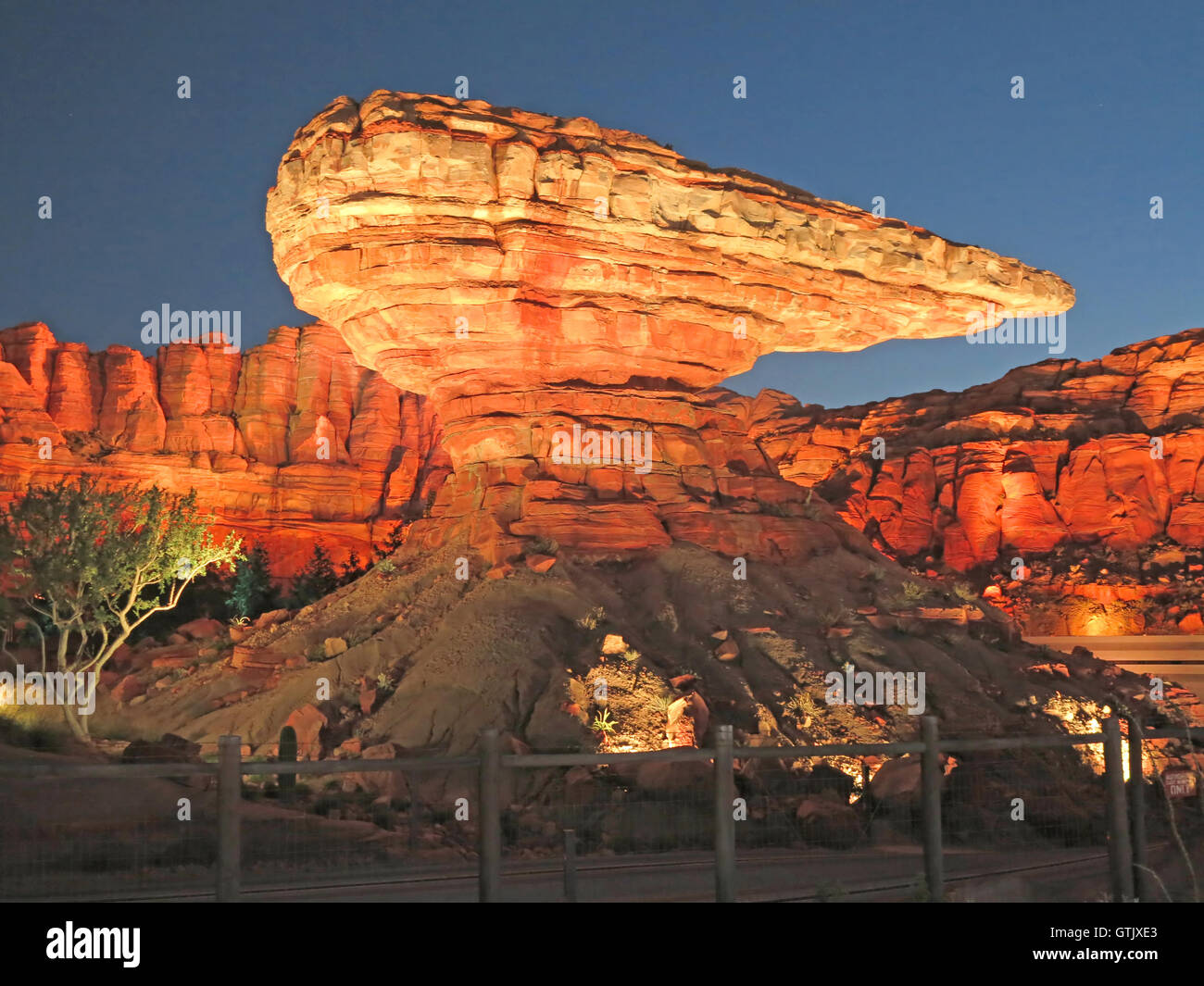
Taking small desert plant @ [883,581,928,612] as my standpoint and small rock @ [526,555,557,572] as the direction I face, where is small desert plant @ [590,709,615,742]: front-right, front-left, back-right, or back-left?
front-left

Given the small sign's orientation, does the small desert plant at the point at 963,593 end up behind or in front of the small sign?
behind

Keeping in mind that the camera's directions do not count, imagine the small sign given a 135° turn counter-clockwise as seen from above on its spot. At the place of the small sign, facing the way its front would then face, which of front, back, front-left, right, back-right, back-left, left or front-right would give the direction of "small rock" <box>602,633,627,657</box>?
left

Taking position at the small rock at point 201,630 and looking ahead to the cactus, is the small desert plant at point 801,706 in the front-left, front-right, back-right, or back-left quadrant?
front-left

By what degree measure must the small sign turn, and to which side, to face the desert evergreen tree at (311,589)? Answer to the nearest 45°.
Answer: approximately 135° to its right

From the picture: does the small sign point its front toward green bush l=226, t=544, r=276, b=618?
no

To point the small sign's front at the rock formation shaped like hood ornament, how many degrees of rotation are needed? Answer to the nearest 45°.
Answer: approximately 135° to its right

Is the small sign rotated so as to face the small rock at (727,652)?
no

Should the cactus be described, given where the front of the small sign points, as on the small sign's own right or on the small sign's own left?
on the small sign's own right

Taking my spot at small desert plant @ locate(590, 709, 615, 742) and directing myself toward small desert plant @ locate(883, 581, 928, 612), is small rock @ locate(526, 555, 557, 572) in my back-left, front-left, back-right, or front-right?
front-left

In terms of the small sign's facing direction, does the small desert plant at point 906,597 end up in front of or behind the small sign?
behind

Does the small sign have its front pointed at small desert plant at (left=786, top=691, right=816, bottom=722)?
no

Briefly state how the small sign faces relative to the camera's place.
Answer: facing the viewer
